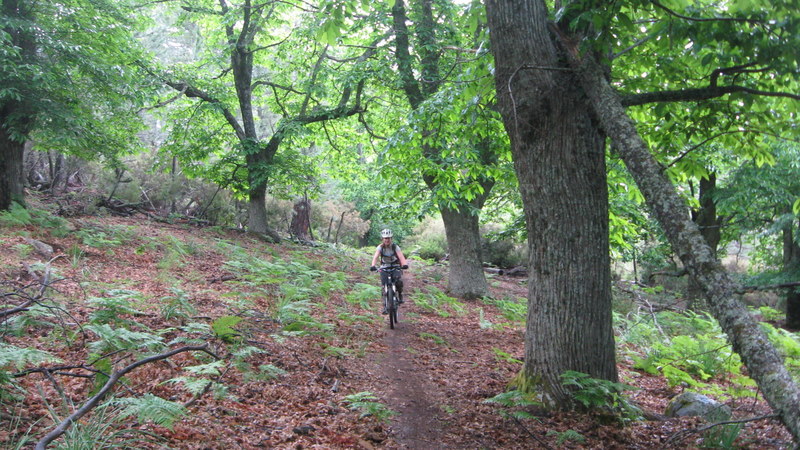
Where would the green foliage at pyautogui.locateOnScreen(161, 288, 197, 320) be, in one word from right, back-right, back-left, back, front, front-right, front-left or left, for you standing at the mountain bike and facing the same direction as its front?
front-right

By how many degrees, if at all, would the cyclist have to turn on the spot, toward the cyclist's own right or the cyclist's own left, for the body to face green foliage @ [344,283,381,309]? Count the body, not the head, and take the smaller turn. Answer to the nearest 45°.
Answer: approximately 135° to the cyclist's own right

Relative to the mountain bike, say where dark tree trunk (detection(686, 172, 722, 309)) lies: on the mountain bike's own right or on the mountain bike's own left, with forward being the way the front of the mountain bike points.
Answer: on the mountain bike's own left

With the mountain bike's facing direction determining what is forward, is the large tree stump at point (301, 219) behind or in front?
behind

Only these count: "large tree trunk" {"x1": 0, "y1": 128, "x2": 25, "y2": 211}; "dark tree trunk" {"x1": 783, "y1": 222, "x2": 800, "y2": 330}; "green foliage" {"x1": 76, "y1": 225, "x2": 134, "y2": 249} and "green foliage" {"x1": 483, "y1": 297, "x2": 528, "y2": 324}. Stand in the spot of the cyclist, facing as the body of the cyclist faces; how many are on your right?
2

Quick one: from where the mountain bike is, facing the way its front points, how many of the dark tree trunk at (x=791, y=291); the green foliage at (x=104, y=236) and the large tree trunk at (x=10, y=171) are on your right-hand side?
2

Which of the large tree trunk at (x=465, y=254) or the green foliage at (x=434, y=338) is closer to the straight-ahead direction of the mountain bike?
the green foliage

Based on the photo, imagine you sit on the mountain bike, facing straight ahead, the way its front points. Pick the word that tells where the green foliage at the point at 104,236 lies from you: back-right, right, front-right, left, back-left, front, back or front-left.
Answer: right

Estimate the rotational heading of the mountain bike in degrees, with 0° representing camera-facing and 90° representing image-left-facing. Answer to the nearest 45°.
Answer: approximately 0°

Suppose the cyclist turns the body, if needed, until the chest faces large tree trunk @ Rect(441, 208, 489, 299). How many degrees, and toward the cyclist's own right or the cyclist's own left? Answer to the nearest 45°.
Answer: approximately 135° to the cyclist's own left
